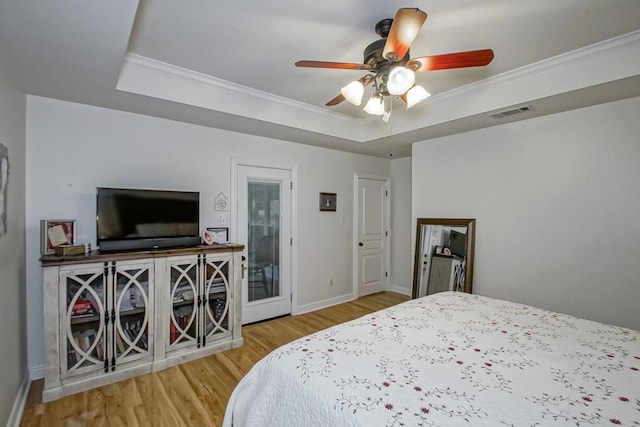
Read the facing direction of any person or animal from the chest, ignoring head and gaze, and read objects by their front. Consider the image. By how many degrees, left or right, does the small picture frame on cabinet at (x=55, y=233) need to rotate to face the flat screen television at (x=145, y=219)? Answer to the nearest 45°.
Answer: approximately 90° to its left

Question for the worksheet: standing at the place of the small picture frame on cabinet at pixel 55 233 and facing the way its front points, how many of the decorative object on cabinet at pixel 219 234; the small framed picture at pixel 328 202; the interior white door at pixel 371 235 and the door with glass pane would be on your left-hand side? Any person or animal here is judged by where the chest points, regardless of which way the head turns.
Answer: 4

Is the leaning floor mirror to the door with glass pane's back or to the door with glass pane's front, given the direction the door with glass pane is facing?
to the front

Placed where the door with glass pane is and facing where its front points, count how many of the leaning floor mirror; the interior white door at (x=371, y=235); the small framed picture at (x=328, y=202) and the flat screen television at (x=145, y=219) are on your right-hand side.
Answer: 1

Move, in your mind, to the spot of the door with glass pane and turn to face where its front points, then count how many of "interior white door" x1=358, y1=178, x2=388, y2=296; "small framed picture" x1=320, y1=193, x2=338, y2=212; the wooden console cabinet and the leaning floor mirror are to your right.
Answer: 1

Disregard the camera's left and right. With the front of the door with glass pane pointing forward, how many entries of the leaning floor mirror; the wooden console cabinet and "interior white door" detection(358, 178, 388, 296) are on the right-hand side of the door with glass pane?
1

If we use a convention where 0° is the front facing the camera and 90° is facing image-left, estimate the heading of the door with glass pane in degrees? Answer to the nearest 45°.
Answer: approximately 315°

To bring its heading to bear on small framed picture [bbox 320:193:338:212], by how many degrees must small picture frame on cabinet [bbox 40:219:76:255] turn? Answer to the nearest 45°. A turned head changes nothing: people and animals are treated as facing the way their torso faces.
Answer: approximately 90° to its left

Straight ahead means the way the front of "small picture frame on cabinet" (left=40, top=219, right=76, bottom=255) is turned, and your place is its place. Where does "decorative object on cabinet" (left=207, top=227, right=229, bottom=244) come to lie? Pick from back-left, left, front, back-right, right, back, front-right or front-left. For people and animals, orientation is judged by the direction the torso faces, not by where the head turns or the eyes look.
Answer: left

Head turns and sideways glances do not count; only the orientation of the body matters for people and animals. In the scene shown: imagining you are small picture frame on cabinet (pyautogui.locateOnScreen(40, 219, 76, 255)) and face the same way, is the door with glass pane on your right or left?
on your left

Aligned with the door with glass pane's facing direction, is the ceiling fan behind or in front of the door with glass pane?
in front

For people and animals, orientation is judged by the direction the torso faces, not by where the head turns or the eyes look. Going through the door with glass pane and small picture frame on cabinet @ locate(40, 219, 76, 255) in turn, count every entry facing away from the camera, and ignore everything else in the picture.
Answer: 0

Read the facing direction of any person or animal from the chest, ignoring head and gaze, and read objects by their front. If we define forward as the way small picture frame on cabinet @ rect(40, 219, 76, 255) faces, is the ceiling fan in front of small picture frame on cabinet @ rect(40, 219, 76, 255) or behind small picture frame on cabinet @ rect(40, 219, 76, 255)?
in front

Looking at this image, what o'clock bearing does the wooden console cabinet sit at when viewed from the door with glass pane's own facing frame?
The wooden console cabinet is roughly at 3 o'clock from the door with glass pane.

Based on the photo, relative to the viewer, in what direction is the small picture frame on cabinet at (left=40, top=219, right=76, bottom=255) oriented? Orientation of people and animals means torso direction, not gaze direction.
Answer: toward the camera
